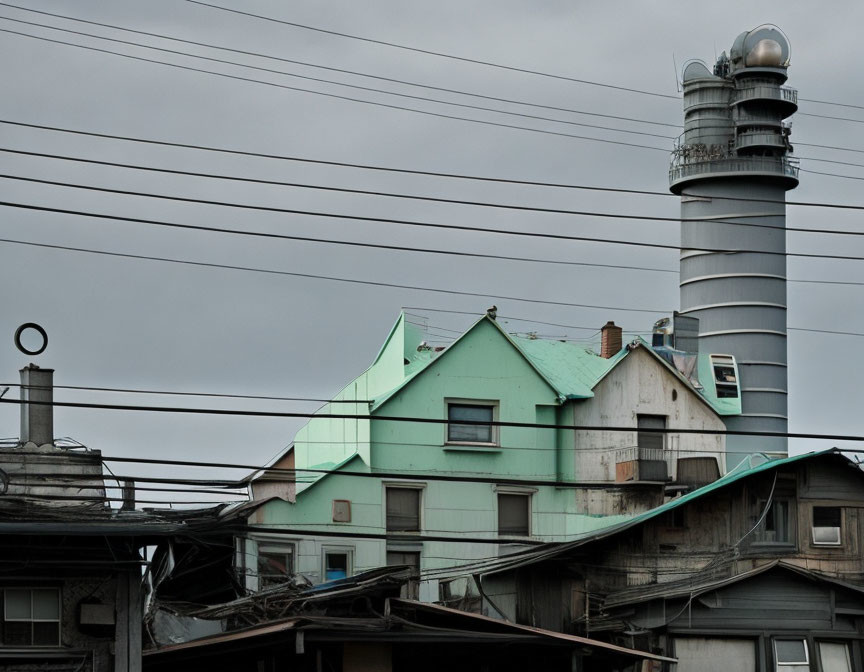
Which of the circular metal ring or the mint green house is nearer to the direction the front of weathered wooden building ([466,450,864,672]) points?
the circular metal ring

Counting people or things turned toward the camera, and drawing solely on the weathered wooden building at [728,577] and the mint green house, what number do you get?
2

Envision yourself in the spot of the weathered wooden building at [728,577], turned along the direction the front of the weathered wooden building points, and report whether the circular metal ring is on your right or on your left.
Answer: on your right

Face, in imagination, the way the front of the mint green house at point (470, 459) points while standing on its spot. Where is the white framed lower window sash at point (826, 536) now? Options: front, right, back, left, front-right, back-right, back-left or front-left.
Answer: front-left

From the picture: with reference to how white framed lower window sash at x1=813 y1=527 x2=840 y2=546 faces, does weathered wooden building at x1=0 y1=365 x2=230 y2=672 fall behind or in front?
in front

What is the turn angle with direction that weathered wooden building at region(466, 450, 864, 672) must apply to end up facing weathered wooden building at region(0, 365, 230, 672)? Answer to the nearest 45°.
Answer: approximately 45° to its right

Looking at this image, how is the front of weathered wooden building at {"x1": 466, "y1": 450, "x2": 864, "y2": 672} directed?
toward the camera

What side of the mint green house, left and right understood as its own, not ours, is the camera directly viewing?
front

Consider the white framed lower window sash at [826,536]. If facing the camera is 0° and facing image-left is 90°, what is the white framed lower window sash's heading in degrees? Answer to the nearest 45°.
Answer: approximately 0°

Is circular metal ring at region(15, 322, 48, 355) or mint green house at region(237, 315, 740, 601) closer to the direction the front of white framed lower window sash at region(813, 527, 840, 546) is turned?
the circular metal ring

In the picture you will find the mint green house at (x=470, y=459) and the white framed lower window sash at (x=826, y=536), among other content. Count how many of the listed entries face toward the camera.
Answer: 2
